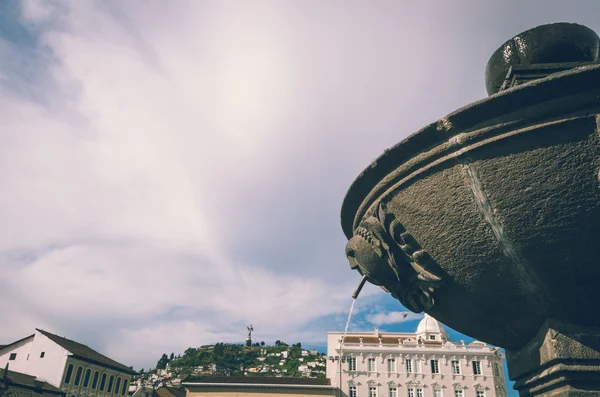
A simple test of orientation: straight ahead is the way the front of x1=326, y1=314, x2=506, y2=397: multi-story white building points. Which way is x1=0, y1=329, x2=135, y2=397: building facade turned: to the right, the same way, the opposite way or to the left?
to the left

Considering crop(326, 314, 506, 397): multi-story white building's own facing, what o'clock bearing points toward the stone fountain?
The stone fountain is roughly at 12 o'clock from the multi-story white building.

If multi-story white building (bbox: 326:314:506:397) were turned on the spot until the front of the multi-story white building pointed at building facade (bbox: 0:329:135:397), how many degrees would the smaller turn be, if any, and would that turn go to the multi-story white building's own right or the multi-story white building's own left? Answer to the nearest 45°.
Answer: approximately 90° to the multi-story white building's own right

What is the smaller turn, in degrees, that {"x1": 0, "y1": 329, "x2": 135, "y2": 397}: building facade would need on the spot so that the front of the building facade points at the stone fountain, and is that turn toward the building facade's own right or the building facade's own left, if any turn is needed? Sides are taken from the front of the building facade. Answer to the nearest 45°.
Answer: approximately 45° to the building facade's own right

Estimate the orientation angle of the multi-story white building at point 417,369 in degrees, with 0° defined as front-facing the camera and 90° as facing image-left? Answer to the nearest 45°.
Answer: approximately 0°
